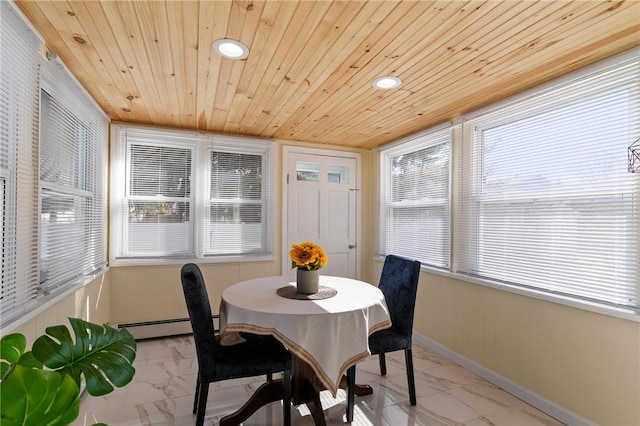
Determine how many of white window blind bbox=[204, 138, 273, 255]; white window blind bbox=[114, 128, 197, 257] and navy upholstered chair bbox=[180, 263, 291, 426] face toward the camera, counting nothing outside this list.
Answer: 2

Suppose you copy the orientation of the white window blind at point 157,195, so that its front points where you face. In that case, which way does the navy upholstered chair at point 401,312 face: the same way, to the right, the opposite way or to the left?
to the right

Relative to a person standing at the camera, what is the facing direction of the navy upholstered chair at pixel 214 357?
facing to the right of the viewer

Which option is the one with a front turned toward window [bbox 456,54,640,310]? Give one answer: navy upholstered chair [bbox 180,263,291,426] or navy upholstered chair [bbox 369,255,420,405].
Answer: navy upholstered chair [bbox 180,263,291,426]

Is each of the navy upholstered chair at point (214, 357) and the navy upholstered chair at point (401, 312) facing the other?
yes

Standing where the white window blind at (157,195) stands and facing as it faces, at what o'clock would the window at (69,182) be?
The window is roughly at 1 o'clock from the white window blind.

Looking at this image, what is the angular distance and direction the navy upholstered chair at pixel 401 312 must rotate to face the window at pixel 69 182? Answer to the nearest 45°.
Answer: approximately 45° to its right

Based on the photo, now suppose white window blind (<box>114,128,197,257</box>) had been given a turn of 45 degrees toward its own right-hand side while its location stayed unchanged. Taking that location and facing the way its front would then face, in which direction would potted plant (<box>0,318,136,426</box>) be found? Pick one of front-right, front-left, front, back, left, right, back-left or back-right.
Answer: front-left

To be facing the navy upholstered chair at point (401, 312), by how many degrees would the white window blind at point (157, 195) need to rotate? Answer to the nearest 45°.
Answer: approximately 45° to its left

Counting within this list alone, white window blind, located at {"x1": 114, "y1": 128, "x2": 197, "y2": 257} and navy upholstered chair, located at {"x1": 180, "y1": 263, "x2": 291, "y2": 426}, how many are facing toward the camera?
1

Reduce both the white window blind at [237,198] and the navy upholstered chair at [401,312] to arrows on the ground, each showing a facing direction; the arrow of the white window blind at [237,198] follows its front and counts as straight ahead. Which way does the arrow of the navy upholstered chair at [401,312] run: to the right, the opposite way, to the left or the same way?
to the right

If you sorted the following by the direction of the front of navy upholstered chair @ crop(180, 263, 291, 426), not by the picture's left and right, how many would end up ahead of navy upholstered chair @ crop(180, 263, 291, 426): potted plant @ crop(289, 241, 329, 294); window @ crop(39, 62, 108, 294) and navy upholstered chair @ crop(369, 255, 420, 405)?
2

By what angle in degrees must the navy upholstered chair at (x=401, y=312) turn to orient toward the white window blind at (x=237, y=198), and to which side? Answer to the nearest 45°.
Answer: approximately 90° to its right

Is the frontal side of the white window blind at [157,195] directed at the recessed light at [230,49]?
yes
